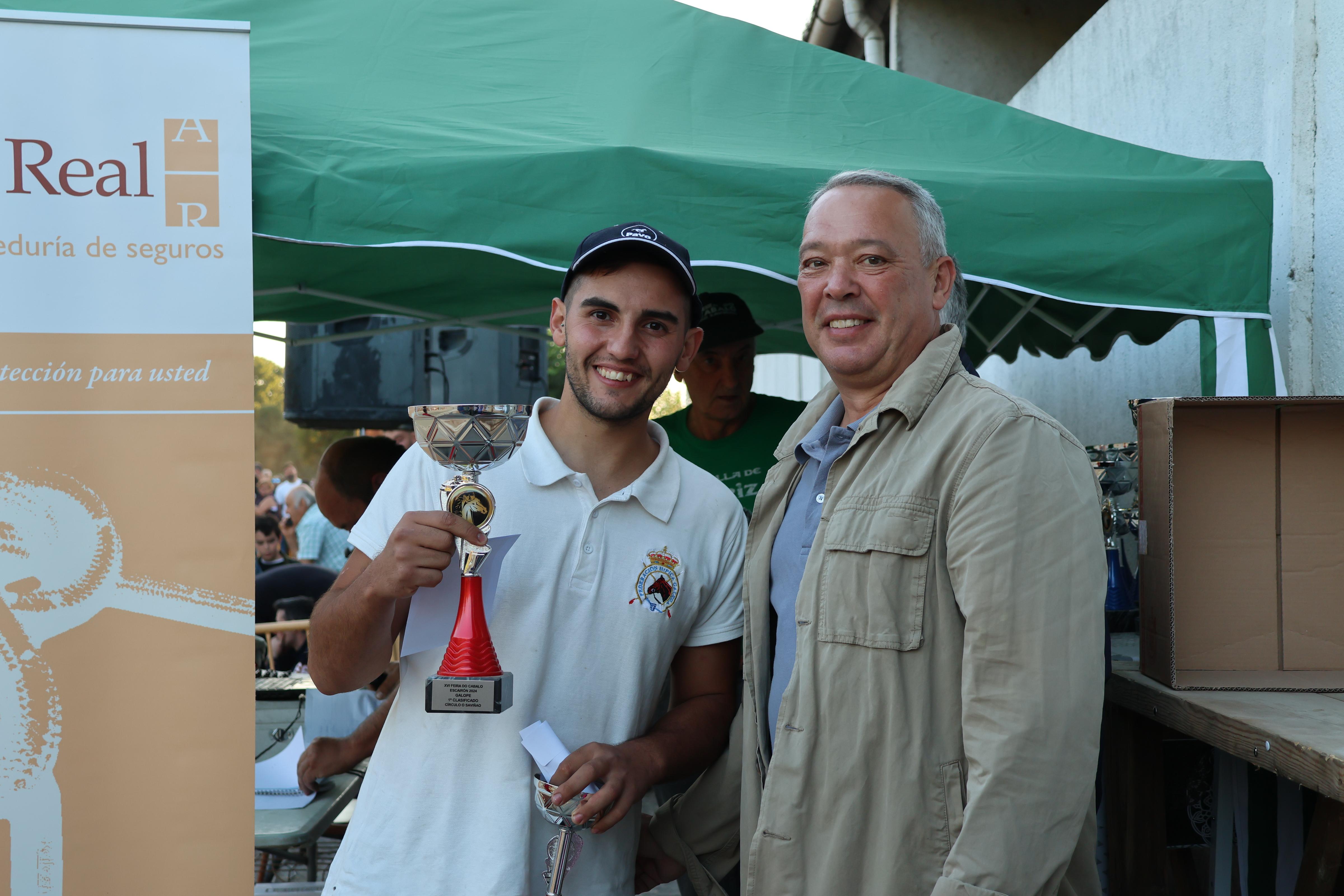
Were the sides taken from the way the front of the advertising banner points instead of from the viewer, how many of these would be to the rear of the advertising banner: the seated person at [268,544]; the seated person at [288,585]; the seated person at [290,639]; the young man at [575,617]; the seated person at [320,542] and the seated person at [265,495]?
5

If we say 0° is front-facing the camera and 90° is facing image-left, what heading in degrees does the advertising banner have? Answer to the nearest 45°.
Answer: approximately 0°

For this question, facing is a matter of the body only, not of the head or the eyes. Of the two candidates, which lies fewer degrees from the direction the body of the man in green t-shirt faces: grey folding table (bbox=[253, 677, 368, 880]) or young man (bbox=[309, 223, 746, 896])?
the young man

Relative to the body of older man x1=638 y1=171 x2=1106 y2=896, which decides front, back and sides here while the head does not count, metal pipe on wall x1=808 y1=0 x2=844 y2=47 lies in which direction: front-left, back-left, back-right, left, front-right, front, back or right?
back-right

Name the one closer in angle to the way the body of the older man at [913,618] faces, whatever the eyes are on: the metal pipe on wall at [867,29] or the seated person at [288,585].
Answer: the seated person

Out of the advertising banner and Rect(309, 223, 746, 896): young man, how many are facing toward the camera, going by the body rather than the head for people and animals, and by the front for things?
2

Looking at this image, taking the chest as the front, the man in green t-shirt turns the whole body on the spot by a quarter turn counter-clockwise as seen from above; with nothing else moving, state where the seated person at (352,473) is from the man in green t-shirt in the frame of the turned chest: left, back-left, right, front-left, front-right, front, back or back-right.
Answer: back

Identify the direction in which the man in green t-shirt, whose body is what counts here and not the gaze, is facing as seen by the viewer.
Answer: toward the camera

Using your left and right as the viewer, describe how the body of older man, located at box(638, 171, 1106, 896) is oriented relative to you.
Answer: facing the viewer and to the left of the viewer

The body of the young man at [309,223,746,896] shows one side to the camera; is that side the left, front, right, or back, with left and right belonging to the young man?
front

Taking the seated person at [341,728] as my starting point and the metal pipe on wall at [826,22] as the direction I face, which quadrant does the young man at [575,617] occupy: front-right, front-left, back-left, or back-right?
back-right

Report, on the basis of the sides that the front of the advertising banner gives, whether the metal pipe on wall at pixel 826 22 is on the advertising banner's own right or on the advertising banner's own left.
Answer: on the advertising banner's own left

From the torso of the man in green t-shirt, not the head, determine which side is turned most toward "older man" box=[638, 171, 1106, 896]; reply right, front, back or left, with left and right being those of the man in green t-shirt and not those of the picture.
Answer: front
